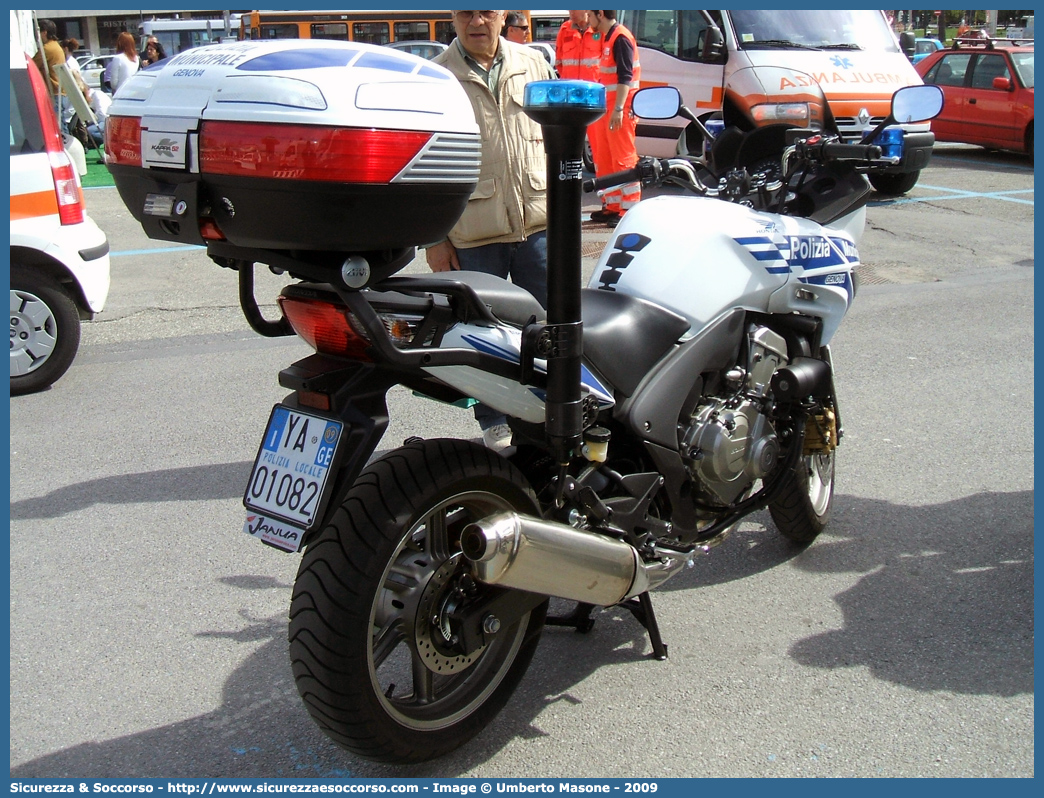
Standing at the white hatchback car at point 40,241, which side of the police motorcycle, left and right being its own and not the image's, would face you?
left

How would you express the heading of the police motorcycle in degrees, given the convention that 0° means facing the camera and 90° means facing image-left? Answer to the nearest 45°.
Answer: approximately 225°

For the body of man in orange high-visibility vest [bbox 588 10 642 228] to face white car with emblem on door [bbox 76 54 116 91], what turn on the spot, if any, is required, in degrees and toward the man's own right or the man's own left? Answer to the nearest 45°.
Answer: approximately 45° to the man's own right

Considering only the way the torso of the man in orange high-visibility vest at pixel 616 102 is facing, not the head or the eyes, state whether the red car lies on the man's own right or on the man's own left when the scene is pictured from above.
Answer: on the man's own right

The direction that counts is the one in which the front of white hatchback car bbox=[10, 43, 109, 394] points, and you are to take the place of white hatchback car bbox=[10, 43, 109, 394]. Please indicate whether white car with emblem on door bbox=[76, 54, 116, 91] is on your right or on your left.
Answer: on your right

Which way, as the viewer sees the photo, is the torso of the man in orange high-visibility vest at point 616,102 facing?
to the viewer's left
